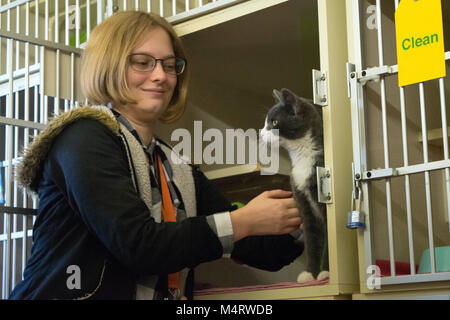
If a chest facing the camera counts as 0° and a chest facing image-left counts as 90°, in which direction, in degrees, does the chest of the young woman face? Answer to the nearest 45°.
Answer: approximately 315°

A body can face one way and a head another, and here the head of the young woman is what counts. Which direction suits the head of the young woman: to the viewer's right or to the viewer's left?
to the viewer's right

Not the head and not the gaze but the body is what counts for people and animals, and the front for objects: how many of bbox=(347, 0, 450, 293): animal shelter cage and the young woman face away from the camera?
0

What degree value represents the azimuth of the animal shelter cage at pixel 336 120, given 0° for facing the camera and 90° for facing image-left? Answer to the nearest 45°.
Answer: approximately 0°
